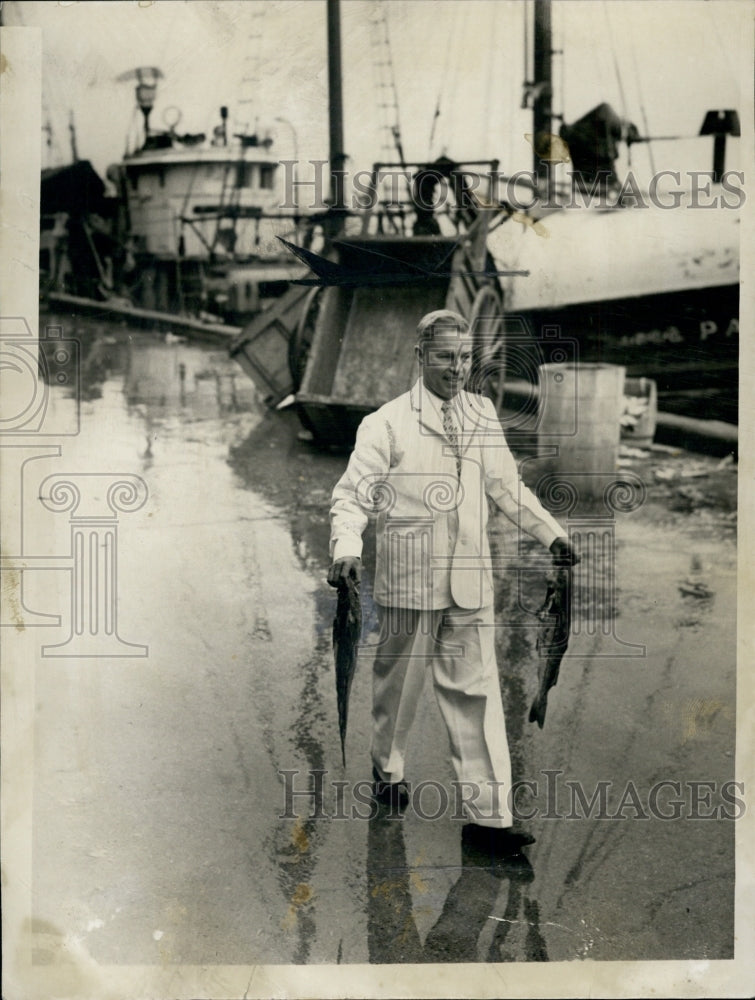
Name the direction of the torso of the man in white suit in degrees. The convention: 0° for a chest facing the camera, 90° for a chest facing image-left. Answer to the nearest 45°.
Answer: approximately 315°

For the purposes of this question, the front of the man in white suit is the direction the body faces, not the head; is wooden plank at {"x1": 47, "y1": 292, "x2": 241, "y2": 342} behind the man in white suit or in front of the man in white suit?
behind

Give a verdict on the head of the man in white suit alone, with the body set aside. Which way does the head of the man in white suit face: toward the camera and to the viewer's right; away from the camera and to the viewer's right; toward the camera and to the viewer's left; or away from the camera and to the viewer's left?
toward the camera and to the viewer's right
